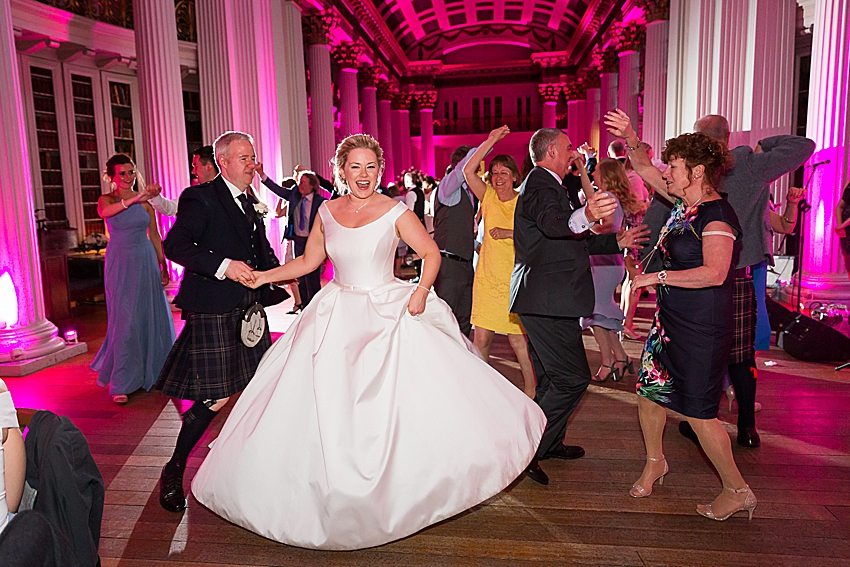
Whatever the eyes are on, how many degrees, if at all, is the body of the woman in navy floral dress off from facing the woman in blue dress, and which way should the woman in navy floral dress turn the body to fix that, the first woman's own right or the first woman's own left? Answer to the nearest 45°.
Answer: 0° — they already face them

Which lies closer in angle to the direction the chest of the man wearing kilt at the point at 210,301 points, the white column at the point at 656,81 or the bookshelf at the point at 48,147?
the white column

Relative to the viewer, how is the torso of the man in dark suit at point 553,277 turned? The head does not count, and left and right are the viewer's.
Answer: facing to the right of the viewer

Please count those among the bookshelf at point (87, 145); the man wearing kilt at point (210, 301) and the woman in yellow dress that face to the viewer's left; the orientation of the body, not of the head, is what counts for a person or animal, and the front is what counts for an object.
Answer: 0

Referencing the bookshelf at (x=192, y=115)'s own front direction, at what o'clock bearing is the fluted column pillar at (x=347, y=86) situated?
The fluted column pillar is roughly at 9 o'clock from the bookshelf.

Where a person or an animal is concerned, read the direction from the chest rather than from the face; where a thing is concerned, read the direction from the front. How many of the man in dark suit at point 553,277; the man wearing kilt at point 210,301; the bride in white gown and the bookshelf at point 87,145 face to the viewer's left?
0

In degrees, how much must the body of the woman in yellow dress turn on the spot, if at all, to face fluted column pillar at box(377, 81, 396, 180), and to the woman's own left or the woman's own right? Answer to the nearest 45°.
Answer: approximately 180°

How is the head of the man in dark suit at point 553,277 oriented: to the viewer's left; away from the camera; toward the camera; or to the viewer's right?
to the viewer's right

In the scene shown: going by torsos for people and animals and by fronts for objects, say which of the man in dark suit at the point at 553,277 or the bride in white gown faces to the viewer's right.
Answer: the man in dark suit

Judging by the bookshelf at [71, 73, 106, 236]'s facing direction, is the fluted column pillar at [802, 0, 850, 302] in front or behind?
in front

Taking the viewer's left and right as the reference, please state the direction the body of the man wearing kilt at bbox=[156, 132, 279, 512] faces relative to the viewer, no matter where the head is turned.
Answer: facing the viewer and to the right of the viewer

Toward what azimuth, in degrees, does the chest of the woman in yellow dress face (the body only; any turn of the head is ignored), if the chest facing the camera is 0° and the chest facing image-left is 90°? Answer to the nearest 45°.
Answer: approximately 0°

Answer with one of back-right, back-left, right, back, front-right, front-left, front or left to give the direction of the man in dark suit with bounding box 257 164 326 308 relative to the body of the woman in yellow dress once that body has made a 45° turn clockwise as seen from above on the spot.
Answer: right

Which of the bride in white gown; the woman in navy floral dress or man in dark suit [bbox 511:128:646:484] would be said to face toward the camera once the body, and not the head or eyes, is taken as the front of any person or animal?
the bride in white gown

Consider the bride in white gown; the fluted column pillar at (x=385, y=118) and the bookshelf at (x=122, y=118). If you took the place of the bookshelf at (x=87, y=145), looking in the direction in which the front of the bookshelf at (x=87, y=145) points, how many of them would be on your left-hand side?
2

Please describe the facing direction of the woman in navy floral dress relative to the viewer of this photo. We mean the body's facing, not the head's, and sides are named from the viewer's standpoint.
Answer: facing to the left of the viewer

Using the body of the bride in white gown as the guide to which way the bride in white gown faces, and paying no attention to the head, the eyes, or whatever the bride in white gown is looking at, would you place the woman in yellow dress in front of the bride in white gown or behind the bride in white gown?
behind

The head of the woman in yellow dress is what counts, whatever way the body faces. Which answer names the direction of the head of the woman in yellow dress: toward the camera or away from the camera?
toward the camera
